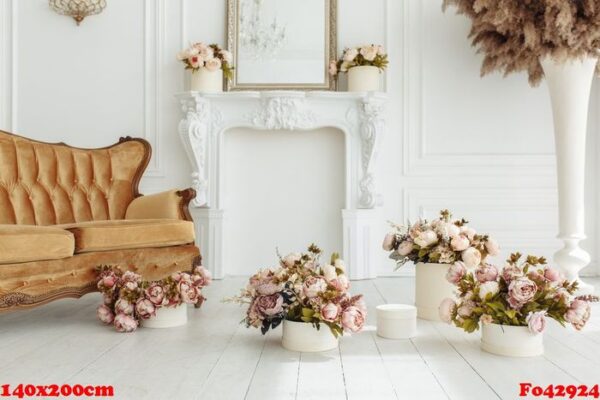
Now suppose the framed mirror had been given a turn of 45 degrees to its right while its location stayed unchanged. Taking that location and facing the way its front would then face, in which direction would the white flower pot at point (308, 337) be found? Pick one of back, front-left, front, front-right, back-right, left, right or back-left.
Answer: front-left

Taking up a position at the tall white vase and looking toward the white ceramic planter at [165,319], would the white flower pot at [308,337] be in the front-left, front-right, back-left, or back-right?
front-left

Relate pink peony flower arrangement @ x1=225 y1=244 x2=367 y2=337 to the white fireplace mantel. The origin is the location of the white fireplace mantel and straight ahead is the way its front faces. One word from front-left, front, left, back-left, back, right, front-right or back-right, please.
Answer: front

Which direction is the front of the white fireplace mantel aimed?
toward the camera

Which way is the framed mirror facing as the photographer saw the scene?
facing the viewer

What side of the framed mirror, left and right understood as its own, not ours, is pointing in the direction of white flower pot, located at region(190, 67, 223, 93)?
right

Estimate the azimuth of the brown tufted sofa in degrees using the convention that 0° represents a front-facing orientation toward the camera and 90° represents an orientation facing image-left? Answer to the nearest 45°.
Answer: approximately 315°

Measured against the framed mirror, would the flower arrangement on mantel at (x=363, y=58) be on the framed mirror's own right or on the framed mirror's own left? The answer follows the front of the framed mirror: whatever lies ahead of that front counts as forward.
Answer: on the framed mirror's own left

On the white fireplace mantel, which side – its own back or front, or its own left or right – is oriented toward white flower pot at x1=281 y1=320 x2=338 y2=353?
front

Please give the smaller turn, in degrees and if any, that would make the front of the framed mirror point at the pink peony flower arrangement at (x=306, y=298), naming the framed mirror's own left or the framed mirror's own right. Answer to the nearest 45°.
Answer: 0° — it already faces it

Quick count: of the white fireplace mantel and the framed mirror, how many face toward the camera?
2

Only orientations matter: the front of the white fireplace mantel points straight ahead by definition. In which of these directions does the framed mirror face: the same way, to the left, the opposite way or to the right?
the same way
